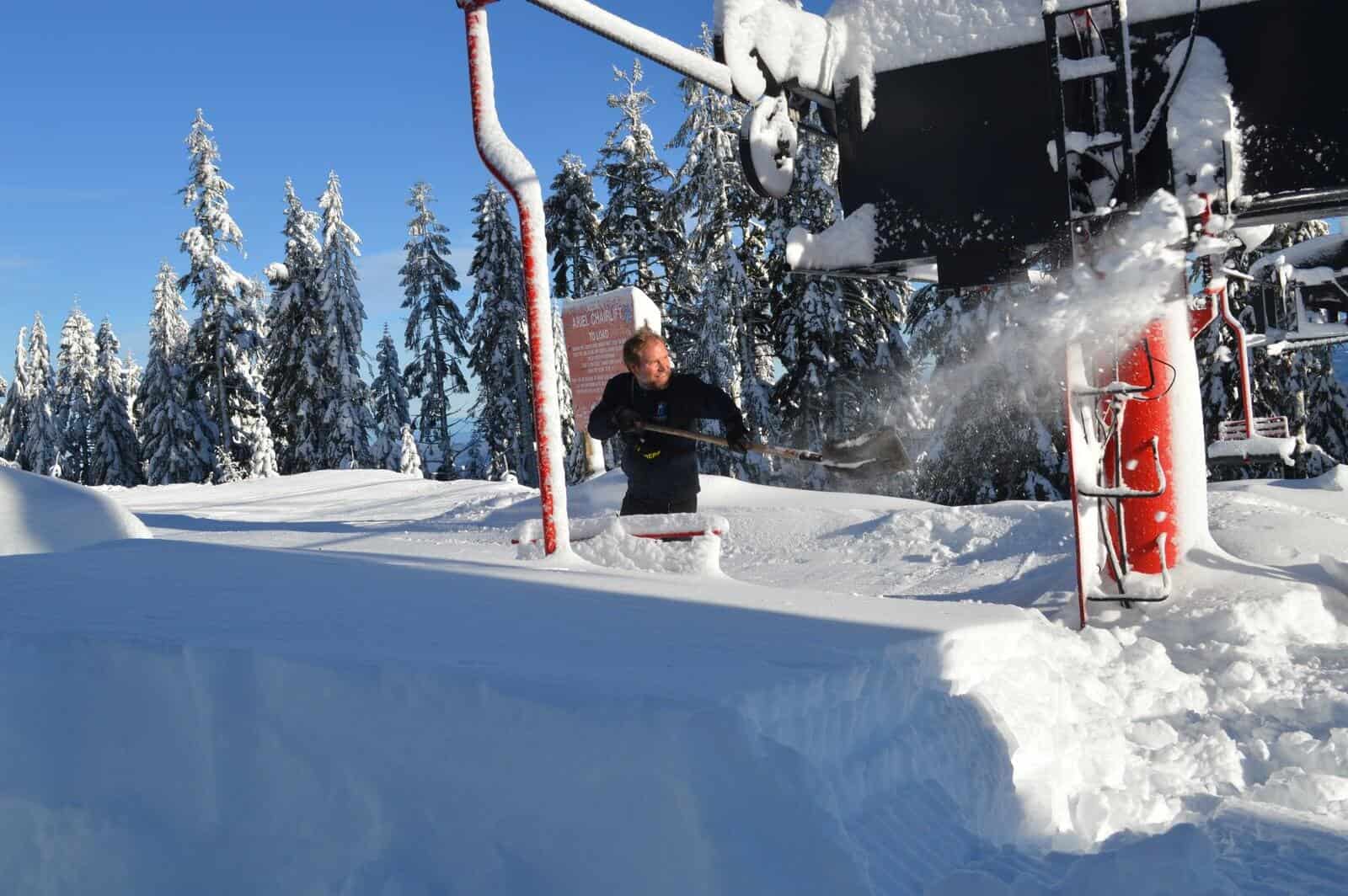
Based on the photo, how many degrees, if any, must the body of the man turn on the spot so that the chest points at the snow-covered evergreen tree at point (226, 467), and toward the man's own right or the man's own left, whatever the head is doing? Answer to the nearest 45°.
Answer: approximately 135° to the man's own right

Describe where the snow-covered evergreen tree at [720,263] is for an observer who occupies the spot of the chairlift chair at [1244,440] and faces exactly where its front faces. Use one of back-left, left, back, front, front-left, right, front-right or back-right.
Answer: back-right

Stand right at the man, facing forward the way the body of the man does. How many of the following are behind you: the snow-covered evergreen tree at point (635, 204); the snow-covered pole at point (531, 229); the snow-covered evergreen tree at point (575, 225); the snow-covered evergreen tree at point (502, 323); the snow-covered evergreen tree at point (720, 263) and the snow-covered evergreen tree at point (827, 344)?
5

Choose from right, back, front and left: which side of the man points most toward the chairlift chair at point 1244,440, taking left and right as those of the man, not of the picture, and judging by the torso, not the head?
left

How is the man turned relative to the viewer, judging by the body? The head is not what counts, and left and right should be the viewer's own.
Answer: facing the viewer

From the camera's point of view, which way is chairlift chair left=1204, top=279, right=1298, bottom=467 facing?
toward the camera

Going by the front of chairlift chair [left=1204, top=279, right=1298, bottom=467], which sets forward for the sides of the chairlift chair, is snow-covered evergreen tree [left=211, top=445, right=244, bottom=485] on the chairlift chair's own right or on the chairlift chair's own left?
on the chairlift chair's own right

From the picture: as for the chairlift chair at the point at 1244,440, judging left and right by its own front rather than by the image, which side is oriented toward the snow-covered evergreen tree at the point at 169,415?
right

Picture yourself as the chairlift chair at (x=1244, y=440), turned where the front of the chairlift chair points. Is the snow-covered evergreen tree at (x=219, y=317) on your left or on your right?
on your right

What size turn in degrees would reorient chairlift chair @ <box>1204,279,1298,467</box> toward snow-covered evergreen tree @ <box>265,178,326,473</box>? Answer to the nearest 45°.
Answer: approximately 135° to its right

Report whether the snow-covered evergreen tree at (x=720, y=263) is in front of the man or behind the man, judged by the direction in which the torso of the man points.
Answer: behind

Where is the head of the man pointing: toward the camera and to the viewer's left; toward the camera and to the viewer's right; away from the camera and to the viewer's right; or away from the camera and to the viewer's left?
toward the camera and to the viewer's right

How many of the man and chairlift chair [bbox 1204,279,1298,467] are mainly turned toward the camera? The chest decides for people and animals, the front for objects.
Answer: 2
